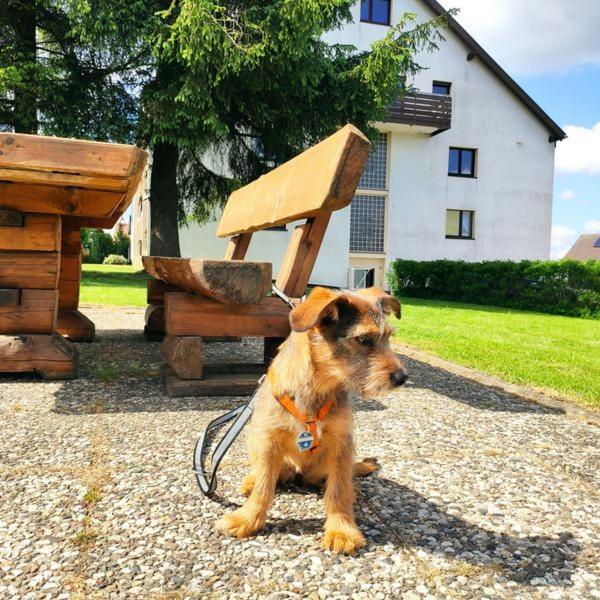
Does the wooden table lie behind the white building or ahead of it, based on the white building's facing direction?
ahead

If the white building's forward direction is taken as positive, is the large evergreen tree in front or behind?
in front

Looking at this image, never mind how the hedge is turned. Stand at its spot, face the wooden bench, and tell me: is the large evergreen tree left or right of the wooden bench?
right

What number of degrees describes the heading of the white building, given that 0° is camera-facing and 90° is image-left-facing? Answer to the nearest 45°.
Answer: approximately 0°

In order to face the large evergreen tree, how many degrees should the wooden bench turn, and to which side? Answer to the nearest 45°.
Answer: approximately 135° to its right

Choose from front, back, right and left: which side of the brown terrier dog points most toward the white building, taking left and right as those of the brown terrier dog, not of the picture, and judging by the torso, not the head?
back

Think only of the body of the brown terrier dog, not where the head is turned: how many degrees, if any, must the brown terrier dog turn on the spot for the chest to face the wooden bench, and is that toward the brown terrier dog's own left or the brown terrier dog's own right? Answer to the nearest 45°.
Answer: approximately 180°

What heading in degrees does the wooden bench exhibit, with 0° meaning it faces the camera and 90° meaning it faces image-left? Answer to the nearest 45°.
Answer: approximately 45°

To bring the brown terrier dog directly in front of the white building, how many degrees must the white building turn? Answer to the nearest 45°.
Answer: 0° — it already faces it

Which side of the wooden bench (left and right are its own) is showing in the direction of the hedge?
back

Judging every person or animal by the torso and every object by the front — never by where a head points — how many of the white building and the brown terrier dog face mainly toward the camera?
2
